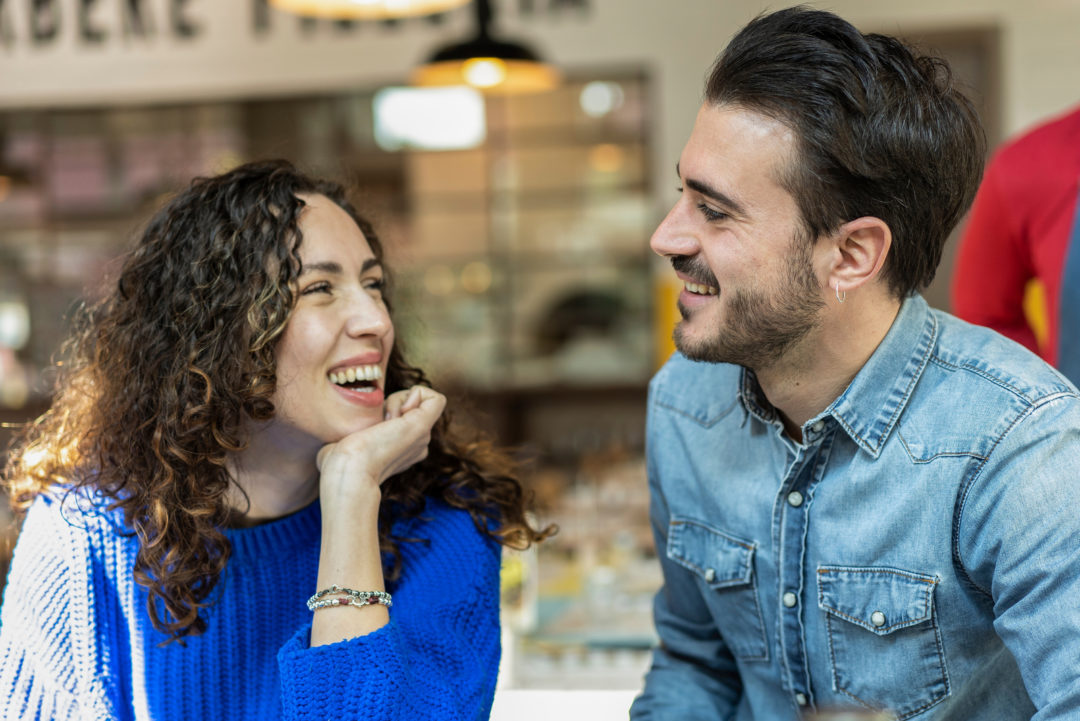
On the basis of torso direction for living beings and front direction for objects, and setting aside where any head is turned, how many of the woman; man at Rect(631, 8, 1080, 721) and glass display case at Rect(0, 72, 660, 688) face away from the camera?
0

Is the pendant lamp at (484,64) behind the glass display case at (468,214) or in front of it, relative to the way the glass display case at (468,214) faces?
in front

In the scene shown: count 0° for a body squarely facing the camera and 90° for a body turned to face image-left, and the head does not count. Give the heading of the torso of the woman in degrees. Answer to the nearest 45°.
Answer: approximately 315°

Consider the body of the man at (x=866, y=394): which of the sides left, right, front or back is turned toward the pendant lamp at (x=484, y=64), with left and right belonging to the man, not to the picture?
right

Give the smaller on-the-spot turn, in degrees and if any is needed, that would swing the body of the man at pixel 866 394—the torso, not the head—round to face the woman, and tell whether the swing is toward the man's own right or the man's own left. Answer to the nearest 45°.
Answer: approximately 45° to the man's own right

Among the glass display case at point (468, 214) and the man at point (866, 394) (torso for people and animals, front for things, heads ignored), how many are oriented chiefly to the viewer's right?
0

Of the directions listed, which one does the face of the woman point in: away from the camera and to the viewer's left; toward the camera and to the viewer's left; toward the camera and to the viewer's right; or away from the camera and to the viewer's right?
toward the camera and to the viewer's right

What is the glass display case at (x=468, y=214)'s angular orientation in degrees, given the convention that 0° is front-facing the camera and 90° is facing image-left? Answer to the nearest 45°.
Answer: approximately 0°

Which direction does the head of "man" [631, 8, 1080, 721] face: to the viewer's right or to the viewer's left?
to the viewer's left

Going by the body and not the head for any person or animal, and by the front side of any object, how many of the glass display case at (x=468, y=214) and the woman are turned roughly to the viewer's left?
0

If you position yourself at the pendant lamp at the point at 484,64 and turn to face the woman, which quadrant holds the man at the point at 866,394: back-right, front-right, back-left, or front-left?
front-left

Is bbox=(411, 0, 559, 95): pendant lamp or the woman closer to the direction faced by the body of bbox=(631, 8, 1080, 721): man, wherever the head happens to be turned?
the woman

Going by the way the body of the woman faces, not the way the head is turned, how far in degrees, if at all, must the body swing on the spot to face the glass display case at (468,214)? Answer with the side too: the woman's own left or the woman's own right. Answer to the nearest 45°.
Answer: approximately 135° to the woman's own left
